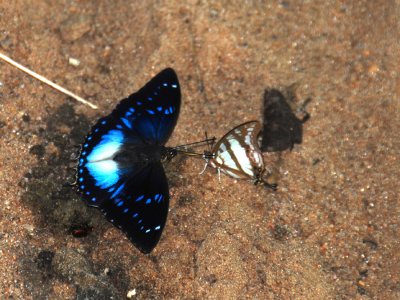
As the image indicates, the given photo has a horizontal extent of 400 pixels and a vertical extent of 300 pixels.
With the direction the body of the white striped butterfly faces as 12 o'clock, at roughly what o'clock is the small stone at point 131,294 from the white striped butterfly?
The small stone is roughly at 10 o'clock from the white striped butterfly.

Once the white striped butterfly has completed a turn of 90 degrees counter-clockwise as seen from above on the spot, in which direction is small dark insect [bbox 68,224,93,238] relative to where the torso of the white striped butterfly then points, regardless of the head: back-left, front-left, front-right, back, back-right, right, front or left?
front-right

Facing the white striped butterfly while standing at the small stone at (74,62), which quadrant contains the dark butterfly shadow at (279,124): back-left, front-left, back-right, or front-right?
front-left

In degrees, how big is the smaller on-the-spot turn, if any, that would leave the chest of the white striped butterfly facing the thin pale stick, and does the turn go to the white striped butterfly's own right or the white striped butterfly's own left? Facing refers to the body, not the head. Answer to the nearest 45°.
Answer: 0° — it already faces it

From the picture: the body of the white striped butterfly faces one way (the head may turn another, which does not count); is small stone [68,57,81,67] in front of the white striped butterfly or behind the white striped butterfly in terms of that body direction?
in front

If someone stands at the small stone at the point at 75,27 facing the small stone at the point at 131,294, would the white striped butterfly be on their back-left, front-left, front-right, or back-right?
front-left

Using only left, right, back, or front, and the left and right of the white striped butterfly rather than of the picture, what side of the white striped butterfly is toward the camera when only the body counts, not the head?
left
